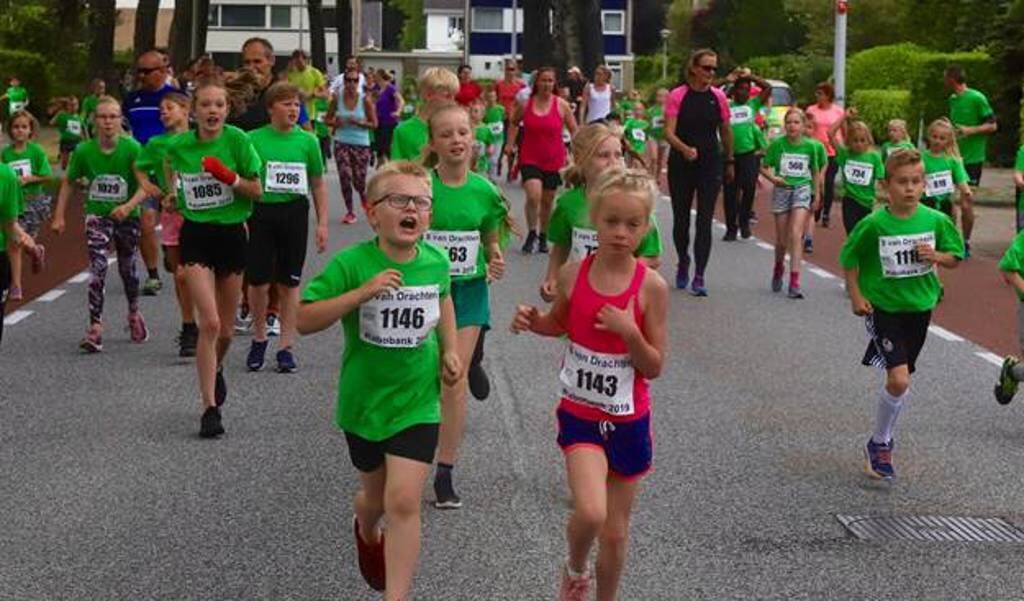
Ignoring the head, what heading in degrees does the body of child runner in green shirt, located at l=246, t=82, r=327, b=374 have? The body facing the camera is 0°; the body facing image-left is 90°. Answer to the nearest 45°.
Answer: approximately 0°

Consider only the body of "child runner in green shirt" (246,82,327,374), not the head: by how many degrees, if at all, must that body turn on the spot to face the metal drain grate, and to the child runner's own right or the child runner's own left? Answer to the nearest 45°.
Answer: approximately 45° to the child runner's own left

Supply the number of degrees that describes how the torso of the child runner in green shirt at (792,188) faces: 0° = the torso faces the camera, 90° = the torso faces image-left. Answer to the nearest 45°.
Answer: approximately 0°

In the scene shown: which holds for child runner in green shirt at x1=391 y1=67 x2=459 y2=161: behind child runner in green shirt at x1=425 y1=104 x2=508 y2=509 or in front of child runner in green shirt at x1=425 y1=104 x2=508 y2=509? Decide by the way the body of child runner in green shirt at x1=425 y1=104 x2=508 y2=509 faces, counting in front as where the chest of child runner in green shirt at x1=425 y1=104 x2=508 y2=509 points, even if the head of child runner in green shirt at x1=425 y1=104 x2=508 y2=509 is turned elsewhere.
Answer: behind

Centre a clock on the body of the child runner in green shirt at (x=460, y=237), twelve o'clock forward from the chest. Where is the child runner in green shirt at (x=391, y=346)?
the child runner in green shirt at (x=391, y=346) is roughly at 12 o'clock from the child runner in green shirt at (x=460, y=237).

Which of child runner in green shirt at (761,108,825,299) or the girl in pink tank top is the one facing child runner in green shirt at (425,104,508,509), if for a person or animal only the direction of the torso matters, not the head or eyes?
child runner in green shirt at (761,108,825,299)

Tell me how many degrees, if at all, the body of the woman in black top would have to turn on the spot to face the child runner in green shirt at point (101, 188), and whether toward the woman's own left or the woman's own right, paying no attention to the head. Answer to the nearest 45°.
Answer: approximately 45° to the woman's own right
